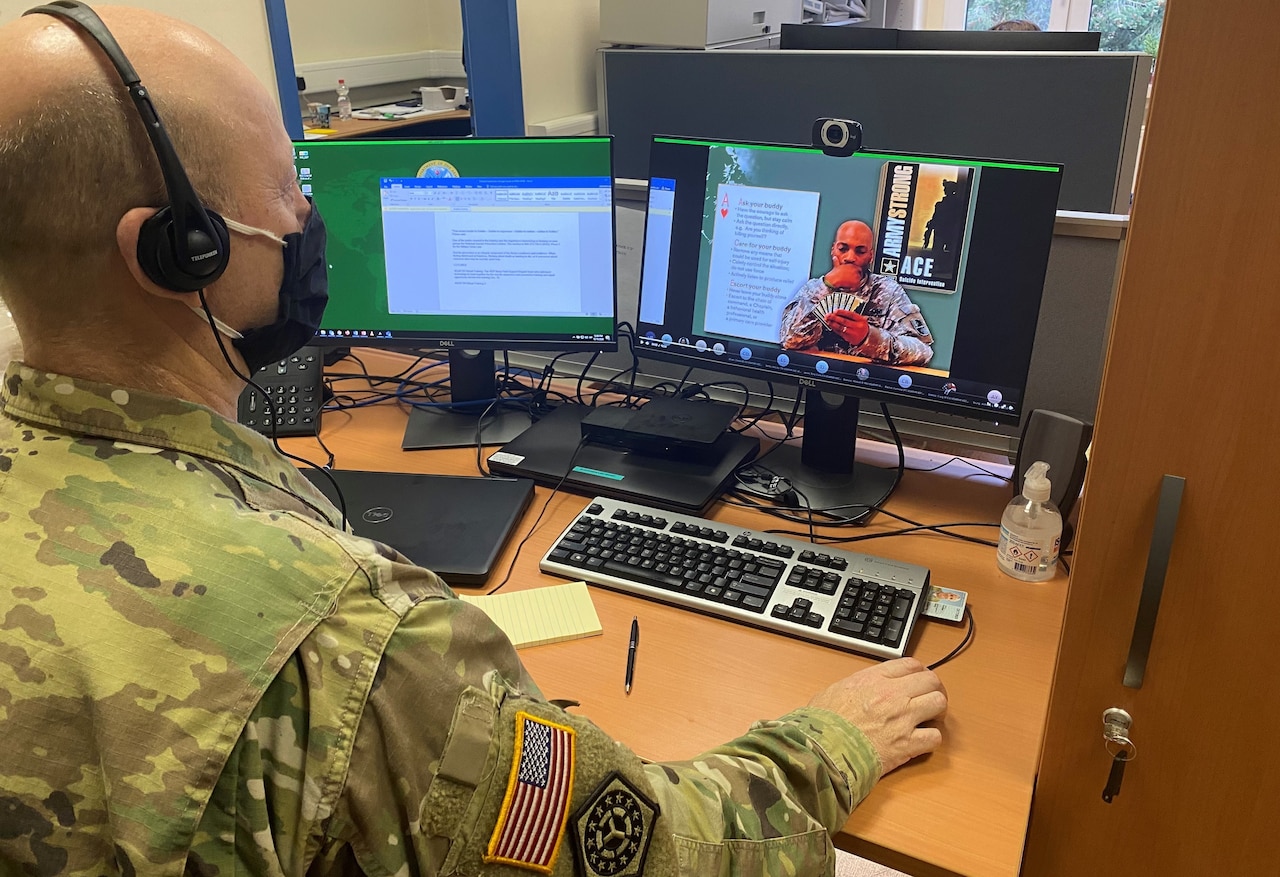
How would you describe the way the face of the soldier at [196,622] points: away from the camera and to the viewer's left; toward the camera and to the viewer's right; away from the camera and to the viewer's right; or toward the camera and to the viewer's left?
away from the camera and to the viewer's right

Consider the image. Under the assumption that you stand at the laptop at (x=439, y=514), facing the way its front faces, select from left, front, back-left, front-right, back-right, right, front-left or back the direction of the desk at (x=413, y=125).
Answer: back

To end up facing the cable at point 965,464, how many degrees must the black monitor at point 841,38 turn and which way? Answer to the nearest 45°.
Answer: approximately 180°

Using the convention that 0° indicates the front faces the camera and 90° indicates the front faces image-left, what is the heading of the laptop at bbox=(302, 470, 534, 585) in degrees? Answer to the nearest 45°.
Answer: approximately 0°

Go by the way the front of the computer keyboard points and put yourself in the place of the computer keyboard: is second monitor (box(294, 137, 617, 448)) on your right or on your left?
on your right

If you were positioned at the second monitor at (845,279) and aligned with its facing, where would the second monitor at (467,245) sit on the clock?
the second monitor at (467,245) is roughly at 2 o'clock from the second monitor at (845,279).

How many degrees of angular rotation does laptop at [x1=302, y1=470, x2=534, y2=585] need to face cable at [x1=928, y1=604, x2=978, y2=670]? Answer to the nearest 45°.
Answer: approximately 45° to its left

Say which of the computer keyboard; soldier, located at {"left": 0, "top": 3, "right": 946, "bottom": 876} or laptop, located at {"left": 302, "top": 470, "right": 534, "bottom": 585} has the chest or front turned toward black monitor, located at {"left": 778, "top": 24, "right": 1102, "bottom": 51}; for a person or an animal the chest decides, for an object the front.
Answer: the soldier

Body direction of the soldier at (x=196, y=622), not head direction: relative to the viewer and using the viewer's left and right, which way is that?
facing away from the viewer and to the right of the viewer

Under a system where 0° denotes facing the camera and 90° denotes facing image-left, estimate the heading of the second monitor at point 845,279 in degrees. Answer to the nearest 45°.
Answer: approximately 45°

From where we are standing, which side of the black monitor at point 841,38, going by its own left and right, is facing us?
back

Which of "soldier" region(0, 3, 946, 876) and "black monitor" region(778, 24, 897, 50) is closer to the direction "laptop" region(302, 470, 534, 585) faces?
the soldier

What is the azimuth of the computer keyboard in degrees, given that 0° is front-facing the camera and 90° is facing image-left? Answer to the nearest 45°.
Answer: approximately 45°

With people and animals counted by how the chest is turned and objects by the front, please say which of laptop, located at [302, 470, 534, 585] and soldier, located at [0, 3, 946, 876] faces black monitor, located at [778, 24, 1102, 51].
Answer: the soldier

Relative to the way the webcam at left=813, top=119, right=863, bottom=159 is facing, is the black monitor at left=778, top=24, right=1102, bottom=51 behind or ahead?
behind
